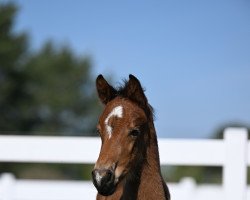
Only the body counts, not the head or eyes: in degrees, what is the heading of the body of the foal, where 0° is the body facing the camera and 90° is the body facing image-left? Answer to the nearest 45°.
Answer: approximately 45°

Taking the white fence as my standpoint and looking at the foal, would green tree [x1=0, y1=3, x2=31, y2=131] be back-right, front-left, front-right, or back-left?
back-right

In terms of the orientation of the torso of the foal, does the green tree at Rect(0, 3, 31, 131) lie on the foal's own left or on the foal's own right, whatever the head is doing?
on the foal's own right

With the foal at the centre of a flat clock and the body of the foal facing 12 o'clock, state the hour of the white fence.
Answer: The white fence is roughly at 5 o'clock from the foal.
